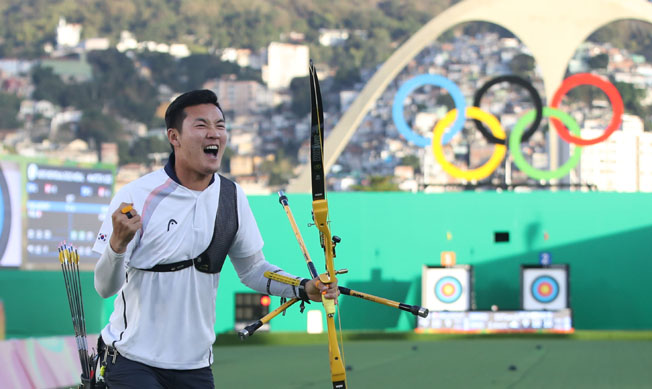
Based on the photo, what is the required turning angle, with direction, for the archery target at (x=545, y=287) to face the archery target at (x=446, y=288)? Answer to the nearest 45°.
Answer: approximately 90° to its right

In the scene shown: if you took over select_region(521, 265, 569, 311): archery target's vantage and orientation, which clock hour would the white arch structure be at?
The white arch structure is roughly at 6 o'clock from the archery target.

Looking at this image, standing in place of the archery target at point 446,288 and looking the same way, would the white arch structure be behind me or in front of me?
behind

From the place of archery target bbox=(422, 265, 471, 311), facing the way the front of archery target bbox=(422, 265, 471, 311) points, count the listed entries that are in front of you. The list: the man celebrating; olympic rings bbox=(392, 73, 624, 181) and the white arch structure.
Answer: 1

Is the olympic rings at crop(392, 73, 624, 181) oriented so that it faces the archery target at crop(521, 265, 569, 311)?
yes

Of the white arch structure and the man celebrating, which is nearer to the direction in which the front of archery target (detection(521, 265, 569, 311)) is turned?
the man celebrating

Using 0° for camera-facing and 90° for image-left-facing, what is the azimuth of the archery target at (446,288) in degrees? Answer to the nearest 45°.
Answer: approximately 0°

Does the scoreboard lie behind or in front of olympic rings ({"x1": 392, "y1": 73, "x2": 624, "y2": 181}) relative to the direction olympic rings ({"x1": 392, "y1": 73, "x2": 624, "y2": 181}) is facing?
in front

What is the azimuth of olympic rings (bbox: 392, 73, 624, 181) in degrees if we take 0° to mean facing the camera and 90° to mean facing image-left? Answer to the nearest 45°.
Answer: approximately 0°

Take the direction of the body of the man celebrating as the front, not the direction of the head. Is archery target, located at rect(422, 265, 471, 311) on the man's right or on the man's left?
on the man's left

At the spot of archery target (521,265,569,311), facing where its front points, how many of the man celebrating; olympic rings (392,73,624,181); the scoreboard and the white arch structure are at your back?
2
